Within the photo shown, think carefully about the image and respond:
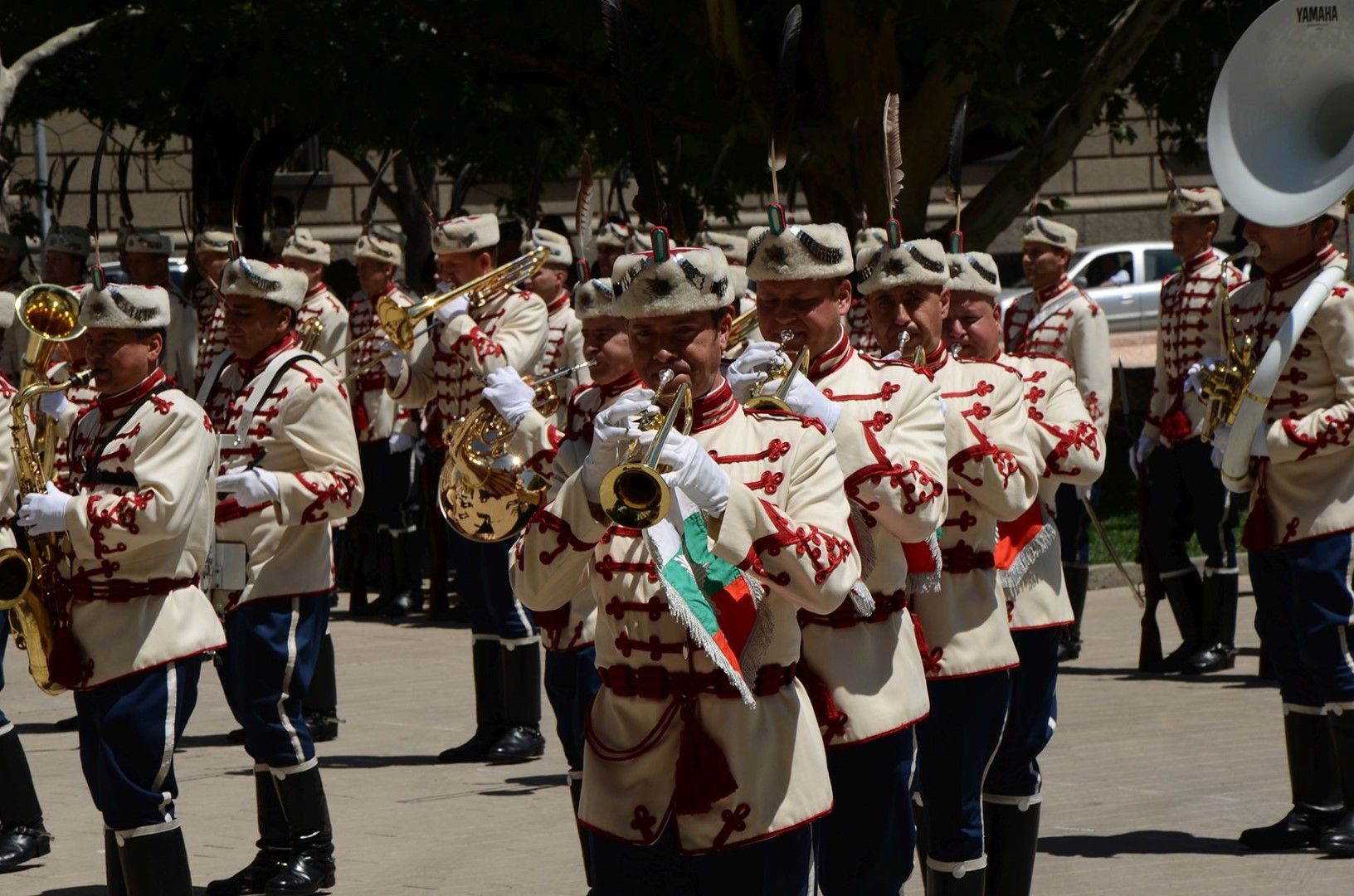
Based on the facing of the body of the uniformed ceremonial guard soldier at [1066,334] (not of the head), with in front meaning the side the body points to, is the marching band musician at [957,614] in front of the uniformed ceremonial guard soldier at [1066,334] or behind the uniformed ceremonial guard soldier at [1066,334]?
in front

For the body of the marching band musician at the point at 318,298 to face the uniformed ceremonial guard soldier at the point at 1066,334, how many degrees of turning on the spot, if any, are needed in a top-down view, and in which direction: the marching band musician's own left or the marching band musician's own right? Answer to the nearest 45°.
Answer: approximately 90° to the marching band musician's own left

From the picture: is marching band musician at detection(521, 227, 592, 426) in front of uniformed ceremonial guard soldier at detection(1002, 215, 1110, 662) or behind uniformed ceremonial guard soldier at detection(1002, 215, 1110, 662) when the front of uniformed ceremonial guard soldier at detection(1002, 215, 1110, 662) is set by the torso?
in front

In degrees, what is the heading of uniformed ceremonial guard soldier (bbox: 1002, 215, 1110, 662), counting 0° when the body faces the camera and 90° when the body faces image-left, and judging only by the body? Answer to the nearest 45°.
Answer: approximately 45°

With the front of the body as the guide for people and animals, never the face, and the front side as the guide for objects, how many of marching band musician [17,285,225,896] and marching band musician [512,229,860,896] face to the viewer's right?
0

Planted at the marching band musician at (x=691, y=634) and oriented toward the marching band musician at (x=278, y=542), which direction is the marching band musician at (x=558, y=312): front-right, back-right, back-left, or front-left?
front-right

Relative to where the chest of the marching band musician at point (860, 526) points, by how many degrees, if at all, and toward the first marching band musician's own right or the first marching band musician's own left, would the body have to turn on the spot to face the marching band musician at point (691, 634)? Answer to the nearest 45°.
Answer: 0° — they already face them

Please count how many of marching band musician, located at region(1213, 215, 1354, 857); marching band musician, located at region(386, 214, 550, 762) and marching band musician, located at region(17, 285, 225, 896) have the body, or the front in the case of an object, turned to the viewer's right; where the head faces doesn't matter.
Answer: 0

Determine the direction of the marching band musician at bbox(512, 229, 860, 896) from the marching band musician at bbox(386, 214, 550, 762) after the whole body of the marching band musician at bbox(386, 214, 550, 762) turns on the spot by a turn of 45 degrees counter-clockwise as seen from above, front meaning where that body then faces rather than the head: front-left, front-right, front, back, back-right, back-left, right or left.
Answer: front

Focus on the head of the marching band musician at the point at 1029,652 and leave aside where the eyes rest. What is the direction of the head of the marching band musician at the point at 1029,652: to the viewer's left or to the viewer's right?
to the viewer's left

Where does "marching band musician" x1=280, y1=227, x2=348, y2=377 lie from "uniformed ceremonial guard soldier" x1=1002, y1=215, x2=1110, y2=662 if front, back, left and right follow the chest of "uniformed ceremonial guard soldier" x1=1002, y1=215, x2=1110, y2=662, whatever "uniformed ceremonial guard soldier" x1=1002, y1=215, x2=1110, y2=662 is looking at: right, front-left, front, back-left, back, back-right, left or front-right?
front-right

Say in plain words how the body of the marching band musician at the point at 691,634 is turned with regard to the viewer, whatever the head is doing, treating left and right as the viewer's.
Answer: facing the viewer
